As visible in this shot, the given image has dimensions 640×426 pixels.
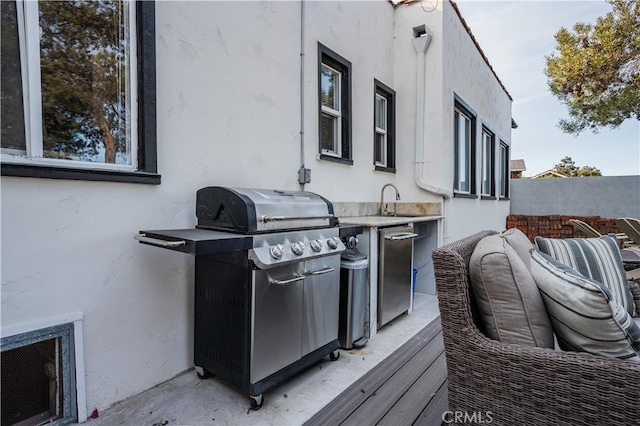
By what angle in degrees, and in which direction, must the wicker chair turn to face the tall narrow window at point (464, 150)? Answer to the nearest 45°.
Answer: approximately 90° to its left

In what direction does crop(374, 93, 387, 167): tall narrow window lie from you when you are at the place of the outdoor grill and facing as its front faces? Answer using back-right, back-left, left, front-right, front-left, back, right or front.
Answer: left

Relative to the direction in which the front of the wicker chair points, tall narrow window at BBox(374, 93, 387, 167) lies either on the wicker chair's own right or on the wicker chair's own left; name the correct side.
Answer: on the wicker chair's own left

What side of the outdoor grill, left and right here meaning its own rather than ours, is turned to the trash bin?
left

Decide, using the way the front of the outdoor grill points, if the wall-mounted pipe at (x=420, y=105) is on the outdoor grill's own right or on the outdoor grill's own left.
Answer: on the outdoor grill's own left

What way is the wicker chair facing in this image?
to the viewer's right

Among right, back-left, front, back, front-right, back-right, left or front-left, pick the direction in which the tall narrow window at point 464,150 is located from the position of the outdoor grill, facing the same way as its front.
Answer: left

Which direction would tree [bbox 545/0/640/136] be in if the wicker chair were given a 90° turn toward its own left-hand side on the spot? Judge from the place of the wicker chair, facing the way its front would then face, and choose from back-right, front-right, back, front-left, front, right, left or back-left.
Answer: front

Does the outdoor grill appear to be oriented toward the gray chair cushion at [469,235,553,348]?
yes

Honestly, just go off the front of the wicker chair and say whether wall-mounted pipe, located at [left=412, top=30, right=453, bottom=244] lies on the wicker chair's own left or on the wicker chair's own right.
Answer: on the wicker chair's own left

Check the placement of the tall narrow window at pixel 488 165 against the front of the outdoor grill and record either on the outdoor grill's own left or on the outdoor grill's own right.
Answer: on the outdoor grill's own left

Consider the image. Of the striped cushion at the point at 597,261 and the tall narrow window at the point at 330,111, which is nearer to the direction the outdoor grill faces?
the striped cushion
